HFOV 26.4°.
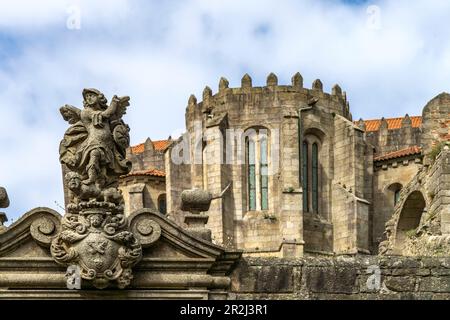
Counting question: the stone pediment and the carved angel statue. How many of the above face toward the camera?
2

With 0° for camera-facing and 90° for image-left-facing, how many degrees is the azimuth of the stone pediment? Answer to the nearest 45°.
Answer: approximately 0°
